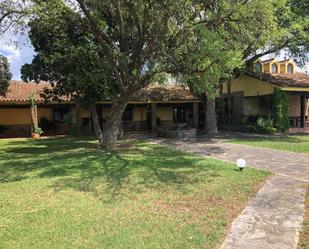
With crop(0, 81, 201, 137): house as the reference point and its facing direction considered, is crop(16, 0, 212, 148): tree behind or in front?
in front

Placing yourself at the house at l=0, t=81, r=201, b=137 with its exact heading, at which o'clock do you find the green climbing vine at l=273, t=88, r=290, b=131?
The green climbing vine is roughly at 10 o'clock from the house.

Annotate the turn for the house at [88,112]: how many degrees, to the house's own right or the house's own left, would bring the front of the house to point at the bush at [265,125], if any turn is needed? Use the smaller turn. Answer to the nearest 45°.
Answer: approximately 45° to the house's own left

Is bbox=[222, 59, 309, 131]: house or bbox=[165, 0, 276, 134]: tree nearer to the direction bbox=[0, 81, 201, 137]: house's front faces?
the tree

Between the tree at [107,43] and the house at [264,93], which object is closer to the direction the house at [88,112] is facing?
the tree

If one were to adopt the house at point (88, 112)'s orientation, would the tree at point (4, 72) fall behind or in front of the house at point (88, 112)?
in front

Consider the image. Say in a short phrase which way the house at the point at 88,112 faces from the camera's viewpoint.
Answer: facing the viewer

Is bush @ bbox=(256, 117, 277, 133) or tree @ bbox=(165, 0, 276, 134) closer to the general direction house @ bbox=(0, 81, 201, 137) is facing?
the tree

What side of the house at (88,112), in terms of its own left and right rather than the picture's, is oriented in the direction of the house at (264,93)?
left

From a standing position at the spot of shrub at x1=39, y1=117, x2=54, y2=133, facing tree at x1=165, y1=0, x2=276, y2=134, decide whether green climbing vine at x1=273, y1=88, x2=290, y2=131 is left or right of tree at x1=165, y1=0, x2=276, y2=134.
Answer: left
